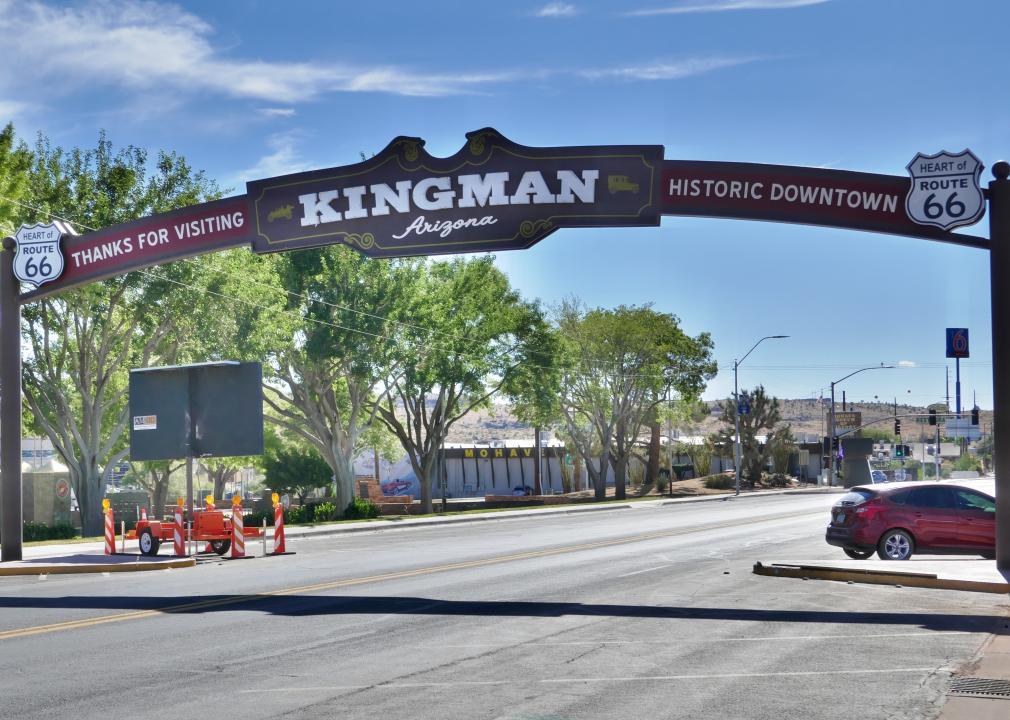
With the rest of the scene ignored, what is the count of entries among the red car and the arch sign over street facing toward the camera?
1

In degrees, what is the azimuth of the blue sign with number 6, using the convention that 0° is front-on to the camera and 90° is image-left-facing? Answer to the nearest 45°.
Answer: approximately 0°

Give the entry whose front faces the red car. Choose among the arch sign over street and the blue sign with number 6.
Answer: the blue sign with number 6

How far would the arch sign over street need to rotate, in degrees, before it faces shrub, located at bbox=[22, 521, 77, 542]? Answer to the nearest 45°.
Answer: approximately 135° to its right

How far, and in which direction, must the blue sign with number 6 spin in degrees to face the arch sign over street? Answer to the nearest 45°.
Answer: approximately 45° to its right

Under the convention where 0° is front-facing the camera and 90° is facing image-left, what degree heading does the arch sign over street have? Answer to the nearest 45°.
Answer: approximately 0°
